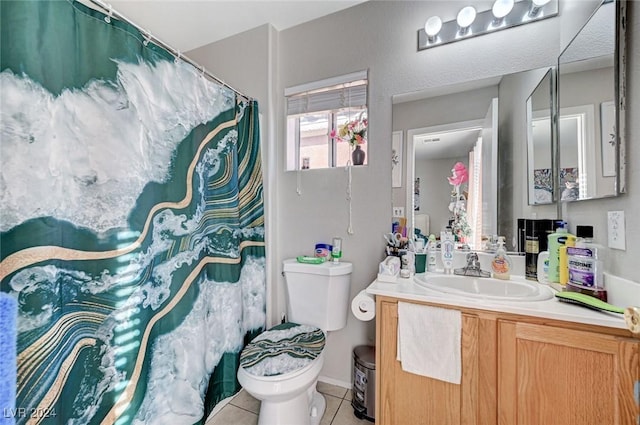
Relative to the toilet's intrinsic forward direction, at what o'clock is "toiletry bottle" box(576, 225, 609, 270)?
The toiletry bottle is roughly at 8 o'clock from the toilet.

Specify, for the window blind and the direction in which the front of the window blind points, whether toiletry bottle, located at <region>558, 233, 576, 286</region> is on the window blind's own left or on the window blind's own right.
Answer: on the window blind's own left

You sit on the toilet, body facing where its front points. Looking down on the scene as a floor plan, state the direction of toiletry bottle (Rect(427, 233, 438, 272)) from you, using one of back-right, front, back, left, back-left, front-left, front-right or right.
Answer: back-left

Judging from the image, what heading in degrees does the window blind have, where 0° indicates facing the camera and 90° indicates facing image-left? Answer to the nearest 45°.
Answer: approximately 45°

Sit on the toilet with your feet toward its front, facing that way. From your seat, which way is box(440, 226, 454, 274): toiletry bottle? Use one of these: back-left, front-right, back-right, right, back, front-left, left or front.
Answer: back-left
